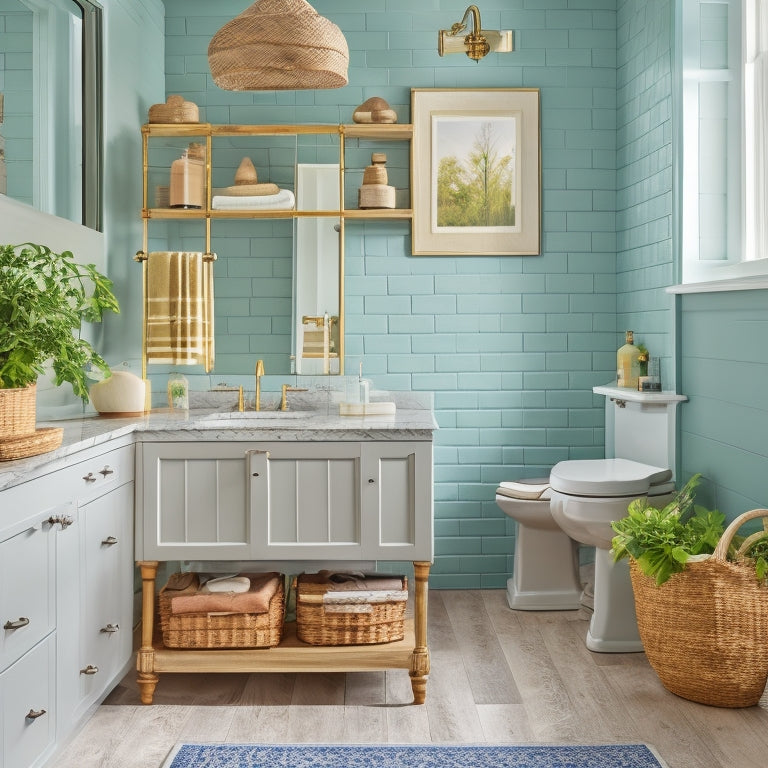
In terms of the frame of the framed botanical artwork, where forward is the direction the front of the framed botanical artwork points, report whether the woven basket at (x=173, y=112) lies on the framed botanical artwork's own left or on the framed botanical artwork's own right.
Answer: on the framed botanical artwork's own right

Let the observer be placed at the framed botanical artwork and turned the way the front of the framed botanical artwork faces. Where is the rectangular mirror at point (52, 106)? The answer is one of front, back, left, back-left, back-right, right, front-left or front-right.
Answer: front-right

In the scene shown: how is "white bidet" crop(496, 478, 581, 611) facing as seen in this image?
to the viewer's left

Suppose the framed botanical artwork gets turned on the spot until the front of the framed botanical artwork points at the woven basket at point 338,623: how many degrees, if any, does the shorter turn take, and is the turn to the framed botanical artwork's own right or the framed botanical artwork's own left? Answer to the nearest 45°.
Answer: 0° — it already faces it

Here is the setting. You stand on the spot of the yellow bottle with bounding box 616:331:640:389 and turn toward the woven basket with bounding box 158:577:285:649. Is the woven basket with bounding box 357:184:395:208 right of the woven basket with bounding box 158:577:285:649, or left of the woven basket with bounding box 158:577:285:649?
right

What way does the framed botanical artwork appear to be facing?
toward the camera

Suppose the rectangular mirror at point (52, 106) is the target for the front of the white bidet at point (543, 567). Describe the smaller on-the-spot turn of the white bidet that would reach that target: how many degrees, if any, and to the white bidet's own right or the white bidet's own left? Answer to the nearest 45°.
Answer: approximately 45° to the white bidet's own left

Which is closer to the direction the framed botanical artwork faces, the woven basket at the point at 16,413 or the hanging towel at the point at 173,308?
the woven basket

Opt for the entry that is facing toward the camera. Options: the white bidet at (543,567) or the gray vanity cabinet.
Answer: the gray vanity cabinet
